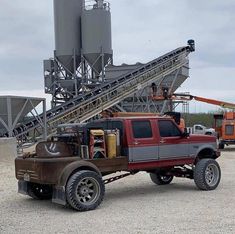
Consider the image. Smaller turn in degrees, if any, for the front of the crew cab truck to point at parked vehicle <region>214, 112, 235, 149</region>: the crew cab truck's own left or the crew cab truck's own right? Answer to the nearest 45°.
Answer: approximately 45° to the crew cab truck's own left

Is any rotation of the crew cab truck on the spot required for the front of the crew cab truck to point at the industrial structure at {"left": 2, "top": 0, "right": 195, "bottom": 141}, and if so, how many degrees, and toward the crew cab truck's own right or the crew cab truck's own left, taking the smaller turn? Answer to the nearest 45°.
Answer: approximately 45° to the crew cab truck's own left

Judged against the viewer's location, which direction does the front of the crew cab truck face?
facing away from the viewer and to the right of the viewer
